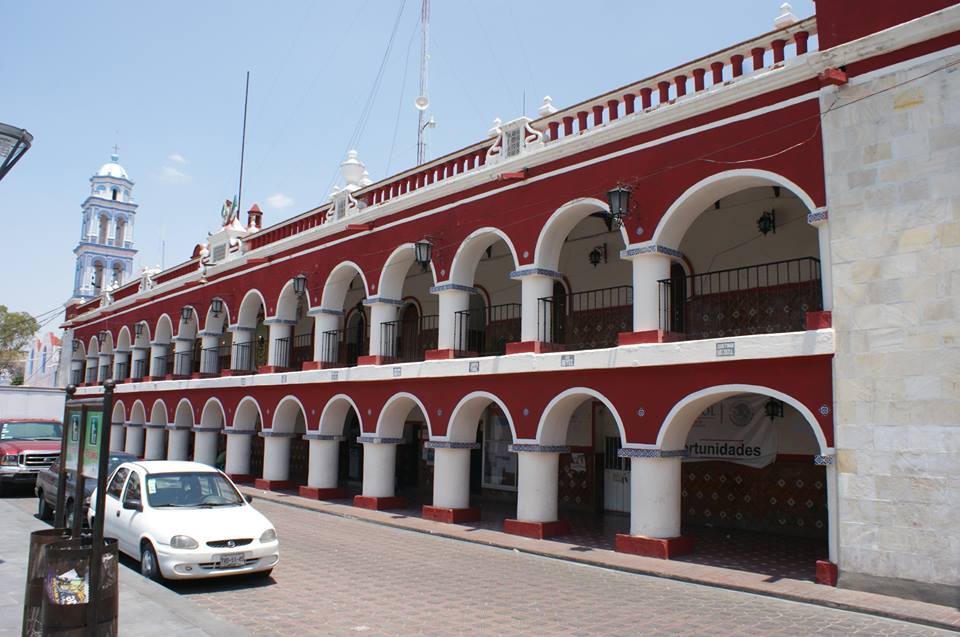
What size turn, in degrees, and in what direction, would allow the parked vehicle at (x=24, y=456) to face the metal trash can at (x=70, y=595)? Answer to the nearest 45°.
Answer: approximately 45° to its right

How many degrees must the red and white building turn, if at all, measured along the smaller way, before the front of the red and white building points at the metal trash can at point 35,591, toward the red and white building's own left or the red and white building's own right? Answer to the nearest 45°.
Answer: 0° — it already faces it

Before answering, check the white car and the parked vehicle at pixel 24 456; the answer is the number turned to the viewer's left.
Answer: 0

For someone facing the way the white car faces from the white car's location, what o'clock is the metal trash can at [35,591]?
The metal trash can is roughly at 2 o'clock from the white car.

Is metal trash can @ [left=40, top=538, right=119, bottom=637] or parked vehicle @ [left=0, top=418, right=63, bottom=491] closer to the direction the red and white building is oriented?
the metal trash can

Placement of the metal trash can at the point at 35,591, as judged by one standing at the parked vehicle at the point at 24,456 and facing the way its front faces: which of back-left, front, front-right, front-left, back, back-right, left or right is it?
front-right

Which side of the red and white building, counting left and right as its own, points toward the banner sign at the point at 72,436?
front

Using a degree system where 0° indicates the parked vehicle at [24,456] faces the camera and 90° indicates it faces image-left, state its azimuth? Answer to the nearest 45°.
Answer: approximately 315°

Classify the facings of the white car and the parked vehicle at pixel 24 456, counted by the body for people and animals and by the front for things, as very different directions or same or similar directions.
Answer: same or similar directions

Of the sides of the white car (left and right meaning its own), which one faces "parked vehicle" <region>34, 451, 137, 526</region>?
back

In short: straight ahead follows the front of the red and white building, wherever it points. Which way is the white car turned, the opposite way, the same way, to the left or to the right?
to the left

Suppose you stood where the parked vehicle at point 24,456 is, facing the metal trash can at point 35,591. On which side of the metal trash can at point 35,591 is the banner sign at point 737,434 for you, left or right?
left

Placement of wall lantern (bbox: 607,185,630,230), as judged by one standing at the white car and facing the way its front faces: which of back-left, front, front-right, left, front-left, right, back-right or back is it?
front-left

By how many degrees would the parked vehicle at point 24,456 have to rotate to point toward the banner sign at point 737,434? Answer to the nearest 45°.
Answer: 0° — it already faces it

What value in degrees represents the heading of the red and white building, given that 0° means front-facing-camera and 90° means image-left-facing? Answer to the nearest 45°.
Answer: approximately 45°

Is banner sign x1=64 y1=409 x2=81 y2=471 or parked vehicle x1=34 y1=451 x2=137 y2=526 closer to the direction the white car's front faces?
the banner sign

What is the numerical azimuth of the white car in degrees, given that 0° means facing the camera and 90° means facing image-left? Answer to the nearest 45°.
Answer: approximately 315°

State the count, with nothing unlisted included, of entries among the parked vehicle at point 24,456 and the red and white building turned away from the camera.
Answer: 0
